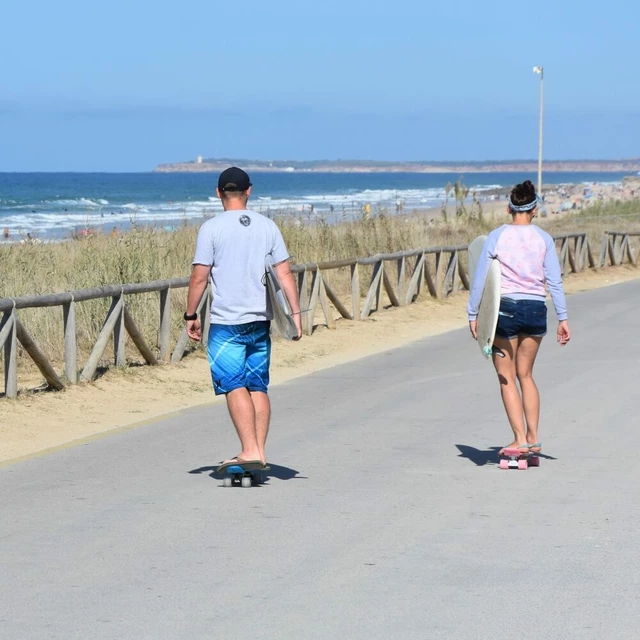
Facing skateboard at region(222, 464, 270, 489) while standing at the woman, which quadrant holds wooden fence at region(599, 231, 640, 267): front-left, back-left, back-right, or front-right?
back-right

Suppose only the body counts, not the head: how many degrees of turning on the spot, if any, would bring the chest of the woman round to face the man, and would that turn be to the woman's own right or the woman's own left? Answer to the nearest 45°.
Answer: approximately 135° to the woman's own left

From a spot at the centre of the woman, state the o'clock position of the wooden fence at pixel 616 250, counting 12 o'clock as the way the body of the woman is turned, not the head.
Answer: The wooden fence is roughly at 12 o'clock from the woman.

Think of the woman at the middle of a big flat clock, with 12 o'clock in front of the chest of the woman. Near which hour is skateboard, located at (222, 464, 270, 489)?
The skateboard is roughly at 8 o'clock from the woman.

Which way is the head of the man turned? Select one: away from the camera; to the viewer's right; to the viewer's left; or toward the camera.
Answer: away from the camera

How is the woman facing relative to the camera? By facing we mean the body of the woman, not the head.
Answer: away from the camera

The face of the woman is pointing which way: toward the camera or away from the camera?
away from the camera
